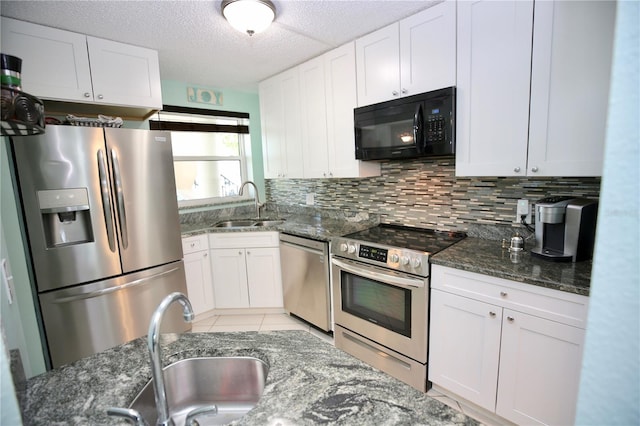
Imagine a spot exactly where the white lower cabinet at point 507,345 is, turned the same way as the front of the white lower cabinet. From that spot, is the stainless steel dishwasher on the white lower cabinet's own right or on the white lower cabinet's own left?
on the white lower cabinet's own right

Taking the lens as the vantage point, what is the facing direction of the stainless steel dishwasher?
facing the viewer and to the left of the viewer

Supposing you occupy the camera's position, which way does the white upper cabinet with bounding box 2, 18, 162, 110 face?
facing the viewer and to the right of the viewer

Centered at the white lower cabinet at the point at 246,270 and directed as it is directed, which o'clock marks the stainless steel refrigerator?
The stainless steel refrigerator is roughly at 2 o'clock from the white lower cabinet.

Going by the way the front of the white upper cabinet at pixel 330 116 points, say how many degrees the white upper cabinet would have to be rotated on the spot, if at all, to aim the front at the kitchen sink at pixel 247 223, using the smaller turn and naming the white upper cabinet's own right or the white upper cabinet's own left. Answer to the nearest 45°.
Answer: approximately 90° to the white upper cabinet's own right

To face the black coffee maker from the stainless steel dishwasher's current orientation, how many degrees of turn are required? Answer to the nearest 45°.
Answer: approximately 90° to its left

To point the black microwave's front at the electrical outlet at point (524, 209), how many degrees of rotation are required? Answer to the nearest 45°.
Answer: approximately 135° to its left

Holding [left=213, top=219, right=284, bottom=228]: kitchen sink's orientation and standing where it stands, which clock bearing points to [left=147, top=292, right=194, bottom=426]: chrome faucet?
The chrome faucet is roughly at 12 o'clock from the kitchen sink.

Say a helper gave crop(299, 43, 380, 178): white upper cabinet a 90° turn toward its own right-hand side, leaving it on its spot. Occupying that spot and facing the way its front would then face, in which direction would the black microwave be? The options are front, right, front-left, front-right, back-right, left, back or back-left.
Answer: back

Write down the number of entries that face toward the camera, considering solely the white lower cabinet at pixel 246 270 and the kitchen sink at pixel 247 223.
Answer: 2

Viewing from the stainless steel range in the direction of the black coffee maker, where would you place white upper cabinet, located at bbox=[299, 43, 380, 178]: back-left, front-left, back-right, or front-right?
back-left

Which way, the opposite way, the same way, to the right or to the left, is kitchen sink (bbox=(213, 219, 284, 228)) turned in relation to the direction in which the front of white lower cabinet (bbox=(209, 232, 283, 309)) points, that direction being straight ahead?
the same way

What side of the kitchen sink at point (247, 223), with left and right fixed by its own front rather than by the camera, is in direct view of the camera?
front

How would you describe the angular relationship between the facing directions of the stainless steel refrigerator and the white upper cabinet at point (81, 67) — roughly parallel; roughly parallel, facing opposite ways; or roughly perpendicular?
roughly parallel
